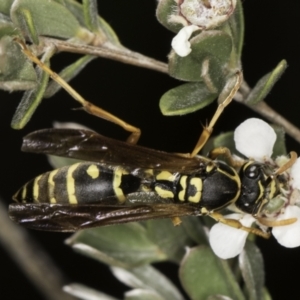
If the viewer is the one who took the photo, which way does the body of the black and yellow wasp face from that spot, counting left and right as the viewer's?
facing to the right of the viewer
